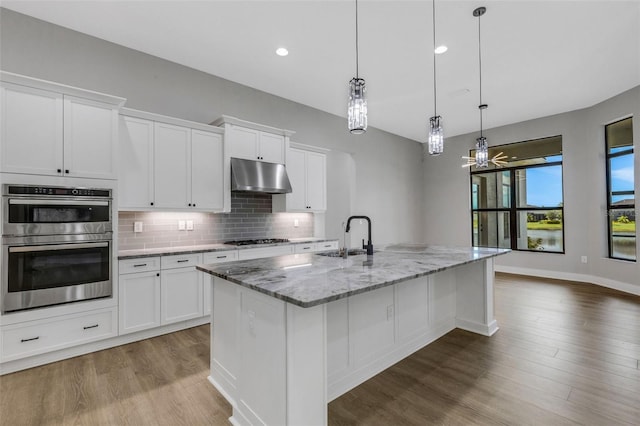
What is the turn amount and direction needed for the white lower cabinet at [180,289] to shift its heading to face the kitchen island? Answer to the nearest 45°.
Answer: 0° — it already faces it

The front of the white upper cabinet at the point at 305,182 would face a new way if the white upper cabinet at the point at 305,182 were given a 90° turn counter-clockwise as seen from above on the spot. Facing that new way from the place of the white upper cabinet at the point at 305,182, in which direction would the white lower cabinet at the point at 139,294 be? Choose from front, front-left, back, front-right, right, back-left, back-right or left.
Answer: back

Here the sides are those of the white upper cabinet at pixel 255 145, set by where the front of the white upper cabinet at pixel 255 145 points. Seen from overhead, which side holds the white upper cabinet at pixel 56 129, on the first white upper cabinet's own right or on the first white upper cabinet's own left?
on the first white upper cabinet's own right

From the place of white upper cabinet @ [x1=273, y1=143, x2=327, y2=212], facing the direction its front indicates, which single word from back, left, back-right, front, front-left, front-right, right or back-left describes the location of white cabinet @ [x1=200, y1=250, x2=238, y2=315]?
right

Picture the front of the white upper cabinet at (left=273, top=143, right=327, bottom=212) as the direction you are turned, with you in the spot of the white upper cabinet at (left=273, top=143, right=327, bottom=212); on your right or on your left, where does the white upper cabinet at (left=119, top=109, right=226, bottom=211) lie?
on your right

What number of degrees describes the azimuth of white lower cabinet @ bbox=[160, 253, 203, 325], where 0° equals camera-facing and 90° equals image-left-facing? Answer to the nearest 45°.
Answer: approximately 315°

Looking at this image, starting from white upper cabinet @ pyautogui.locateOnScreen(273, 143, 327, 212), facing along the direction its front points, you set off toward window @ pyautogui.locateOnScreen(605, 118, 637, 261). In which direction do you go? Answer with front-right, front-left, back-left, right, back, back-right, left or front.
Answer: front-left

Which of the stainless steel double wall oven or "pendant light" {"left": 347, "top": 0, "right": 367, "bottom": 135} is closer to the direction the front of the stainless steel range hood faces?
the pendant light

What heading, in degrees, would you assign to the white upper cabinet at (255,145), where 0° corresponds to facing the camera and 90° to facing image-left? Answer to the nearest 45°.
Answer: approximately 315°
